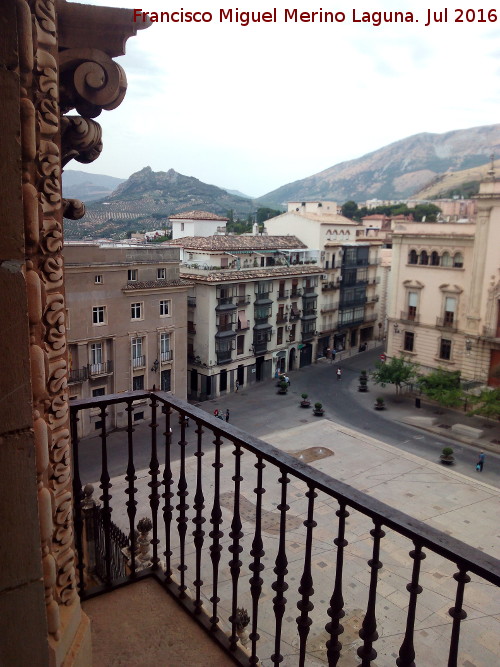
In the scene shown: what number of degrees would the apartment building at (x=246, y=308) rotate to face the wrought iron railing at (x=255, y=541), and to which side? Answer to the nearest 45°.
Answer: approximately 45° to its right

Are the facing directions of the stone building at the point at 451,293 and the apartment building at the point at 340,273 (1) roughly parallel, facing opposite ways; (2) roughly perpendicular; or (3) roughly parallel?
roughly perpendicular

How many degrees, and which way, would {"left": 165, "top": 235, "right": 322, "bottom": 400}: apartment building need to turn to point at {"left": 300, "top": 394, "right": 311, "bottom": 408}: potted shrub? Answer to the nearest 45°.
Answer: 0° — it already faces it

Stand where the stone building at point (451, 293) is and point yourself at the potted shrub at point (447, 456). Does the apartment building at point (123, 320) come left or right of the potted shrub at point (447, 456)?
right

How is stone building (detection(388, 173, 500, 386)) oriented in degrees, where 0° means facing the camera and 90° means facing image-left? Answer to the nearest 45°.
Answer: approximately 45°

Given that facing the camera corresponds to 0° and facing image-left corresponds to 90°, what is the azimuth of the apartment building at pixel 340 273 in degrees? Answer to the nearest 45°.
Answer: approximately 315°

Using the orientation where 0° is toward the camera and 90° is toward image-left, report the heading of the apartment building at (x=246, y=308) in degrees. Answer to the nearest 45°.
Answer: approximately 315°
